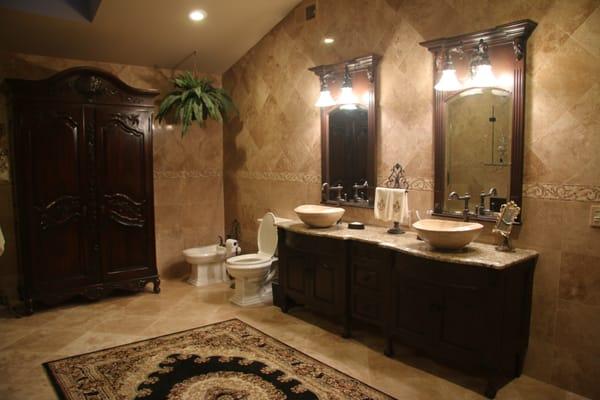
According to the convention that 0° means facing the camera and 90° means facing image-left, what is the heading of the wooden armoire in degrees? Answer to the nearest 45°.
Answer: approximately 0°

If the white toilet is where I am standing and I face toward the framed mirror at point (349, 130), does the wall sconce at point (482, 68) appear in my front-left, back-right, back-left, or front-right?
front-right

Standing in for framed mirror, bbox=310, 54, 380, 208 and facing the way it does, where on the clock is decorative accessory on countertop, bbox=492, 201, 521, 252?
The decorative accessory on countertop is roughly at 9 o'clock from the framed mirror.

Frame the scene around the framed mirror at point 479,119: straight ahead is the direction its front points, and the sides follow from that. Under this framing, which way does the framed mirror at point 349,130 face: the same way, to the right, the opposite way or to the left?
the same way

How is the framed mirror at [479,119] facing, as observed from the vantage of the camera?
facing the viewer and to the left of the viewer

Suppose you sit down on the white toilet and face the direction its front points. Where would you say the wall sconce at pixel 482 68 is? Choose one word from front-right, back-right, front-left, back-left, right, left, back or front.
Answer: left

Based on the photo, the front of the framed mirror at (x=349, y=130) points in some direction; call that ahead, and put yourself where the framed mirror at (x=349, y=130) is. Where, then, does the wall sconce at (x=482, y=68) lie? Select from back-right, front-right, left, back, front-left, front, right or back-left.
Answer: left

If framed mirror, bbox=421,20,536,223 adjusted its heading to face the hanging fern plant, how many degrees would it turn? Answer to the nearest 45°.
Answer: approximately 45° to its right

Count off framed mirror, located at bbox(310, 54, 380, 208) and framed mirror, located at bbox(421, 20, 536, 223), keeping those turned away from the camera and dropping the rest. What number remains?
0

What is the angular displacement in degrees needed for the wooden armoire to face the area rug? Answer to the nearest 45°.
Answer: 0° — it already faces it

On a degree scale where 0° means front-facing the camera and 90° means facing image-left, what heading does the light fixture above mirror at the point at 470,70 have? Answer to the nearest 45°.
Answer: approximately 45°

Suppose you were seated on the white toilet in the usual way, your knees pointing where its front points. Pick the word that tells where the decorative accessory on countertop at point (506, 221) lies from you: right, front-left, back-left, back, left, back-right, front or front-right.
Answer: left

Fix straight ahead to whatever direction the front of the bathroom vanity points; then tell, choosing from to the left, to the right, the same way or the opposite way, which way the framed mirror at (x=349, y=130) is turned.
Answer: the same way

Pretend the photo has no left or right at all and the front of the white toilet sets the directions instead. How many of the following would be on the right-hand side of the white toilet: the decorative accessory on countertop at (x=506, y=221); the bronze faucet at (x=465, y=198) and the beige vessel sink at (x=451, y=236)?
0

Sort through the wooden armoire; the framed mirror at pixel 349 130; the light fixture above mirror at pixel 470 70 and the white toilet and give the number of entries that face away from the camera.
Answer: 0

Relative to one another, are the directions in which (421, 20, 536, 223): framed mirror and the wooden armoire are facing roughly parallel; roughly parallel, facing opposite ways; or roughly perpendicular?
roughly perpendicular

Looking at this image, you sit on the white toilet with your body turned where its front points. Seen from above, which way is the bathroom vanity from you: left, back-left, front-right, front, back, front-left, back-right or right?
left
